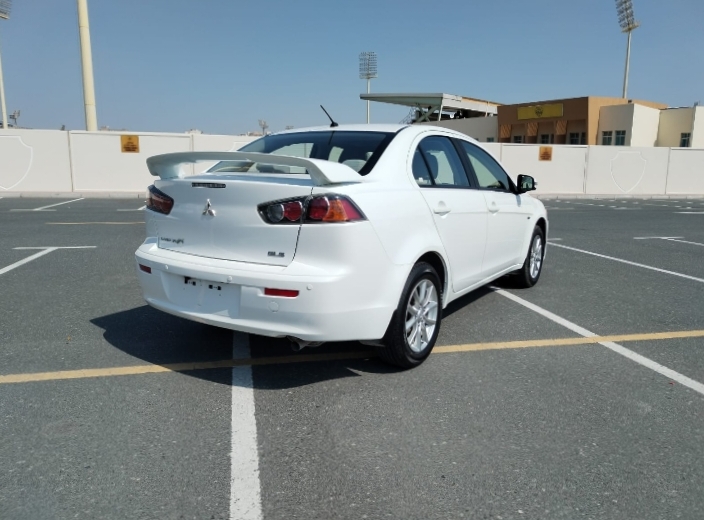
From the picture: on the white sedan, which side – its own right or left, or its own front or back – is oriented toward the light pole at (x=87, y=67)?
left

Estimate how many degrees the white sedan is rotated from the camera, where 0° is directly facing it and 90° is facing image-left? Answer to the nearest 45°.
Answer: approximately 225°

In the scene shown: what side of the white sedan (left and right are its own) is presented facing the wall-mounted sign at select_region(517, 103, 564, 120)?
front

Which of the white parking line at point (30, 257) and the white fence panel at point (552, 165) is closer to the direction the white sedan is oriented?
the white fence panel

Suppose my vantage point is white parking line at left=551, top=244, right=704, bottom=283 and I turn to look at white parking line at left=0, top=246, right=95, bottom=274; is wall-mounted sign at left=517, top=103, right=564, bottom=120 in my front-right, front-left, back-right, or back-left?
back-right

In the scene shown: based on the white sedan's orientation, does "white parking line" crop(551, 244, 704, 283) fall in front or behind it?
in front

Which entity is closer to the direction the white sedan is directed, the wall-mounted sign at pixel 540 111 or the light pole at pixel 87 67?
the wall-mounted sign

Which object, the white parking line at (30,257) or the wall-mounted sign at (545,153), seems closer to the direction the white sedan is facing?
the wall-mounted sign

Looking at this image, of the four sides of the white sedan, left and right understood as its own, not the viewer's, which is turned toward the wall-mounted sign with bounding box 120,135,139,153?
left
